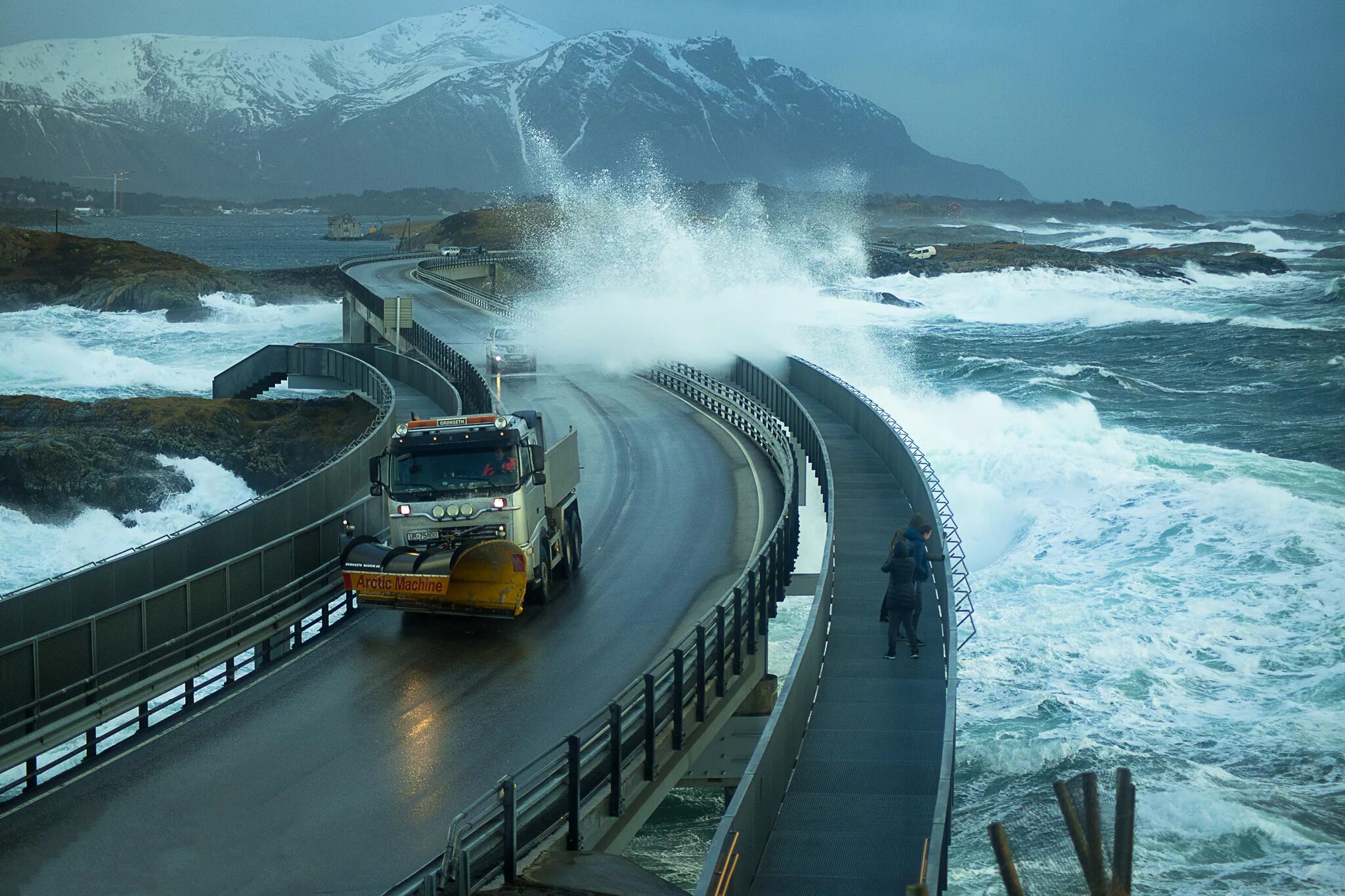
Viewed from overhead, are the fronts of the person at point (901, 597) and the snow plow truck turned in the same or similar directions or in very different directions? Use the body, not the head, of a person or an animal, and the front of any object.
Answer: very different directions

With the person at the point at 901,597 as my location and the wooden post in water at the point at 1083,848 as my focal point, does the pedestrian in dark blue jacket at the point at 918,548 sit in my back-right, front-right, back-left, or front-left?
back-left

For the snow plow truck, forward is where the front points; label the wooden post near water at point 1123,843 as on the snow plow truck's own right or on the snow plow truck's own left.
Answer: on the snow plow truck's own left

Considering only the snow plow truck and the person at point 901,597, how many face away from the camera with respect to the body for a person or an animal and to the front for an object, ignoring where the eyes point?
1

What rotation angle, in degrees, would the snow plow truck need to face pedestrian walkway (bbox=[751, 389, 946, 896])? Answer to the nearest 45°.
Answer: approximately 90° to its left

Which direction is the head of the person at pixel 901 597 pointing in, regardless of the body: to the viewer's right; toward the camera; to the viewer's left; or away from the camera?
away from the camera

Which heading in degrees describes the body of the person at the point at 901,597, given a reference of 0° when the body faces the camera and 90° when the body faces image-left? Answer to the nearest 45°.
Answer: approximately 180°

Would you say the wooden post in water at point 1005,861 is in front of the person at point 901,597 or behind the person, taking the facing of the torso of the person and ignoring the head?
behind

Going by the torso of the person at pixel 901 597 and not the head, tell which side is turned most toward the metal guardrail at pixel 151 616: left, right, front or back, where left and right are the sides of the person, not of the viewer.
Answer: left

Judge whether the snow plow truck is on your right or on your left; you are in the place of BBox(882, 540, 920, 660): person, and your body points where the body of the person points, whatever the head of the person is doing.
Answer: on your left

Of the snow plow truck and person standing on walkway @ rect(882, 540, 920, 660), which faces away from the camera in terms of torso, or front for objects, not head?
the person standing on walkway
